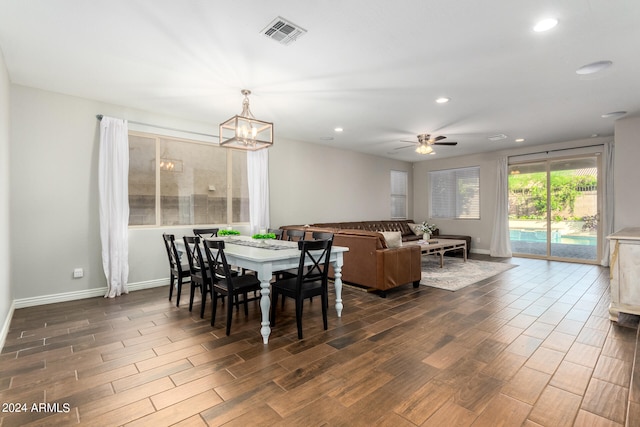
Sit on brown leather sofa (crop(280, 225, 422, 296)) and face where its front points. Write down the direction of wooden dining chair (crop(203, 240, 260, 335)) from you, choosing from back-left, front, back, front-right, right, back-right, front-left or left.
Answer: back

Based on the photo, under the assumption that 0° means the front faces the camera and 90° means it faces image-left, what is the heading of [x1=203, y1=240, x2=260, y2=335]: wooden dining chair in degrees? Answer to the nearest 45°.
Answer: approximately 225°

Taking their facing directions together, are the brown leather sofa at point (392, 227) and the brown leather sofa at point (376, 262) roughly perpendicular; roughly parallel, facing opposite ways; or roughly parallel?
roughly perpendicular

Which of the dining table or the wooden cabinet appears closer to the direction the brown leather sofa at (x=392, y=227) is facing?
the wooden cabinet

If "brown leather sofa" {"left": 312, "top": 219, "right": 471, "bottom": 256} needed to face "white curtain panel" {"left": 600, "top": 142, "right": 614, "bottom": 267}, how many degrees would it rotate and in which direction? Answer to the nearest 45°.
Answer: approximately 45° to its left

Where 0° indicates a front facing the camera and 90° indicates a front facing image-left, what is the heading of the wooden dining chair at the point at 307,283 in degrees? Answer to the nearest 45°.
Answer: approximately 135°

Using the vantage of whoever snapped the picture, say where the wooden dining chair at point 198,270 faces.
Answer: facing away from the viewer and to the right of the viewer

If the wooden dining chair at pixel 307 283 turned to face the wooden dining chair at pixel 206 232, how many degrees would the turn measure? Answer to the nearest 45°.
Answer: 0° — it already faces it

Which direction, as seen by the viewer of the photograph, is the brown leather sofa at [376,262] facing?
facing away from the viewer and to the right of the viewer
